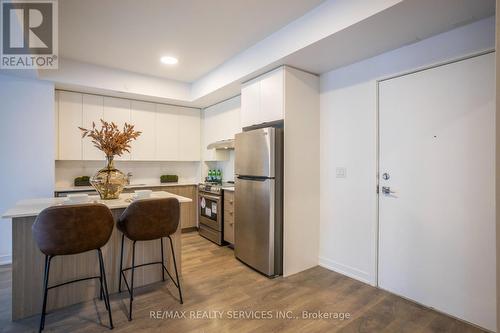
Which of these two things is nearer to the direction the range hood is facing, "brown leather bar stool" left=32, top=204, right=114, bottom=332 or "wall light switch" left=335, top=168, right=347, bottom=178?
the brown leather bar stool

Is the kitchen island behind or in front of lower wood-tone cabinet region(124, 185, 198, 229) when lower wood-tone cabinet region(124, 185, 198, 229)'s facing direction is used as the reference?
in front

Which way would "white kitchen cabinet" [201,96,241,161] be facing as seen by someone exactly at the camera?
facing the viewer and to the left of the viewer

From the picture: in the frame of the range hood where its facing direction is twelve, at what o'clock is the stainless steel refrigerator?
The stainless steel refrigerator is roughly at 10 o'clock from the range hood.

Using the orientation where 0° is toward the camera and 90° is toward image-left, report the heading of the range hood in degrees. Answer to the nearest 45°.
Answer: approximately 45°
